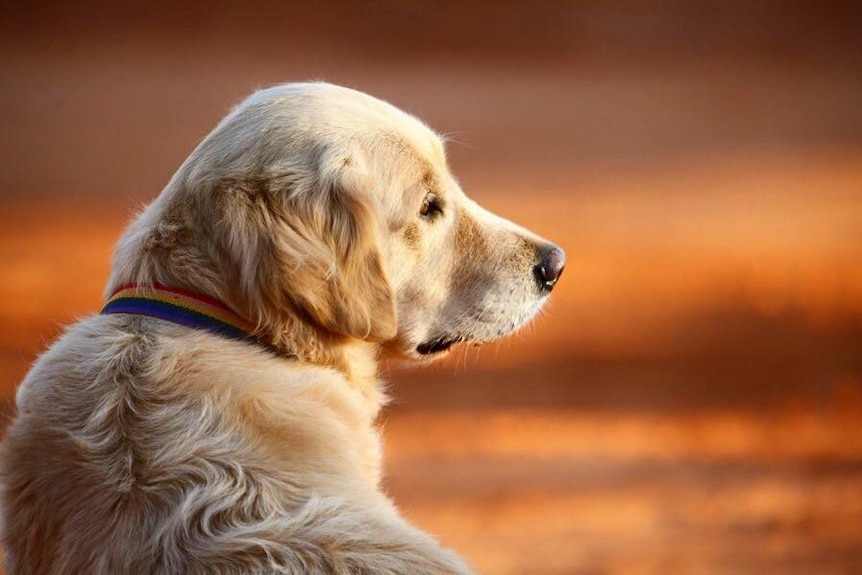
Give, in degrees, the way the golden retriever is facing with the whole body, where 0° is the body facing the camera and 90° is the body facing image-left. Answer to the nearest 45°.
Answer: approximately 225°
